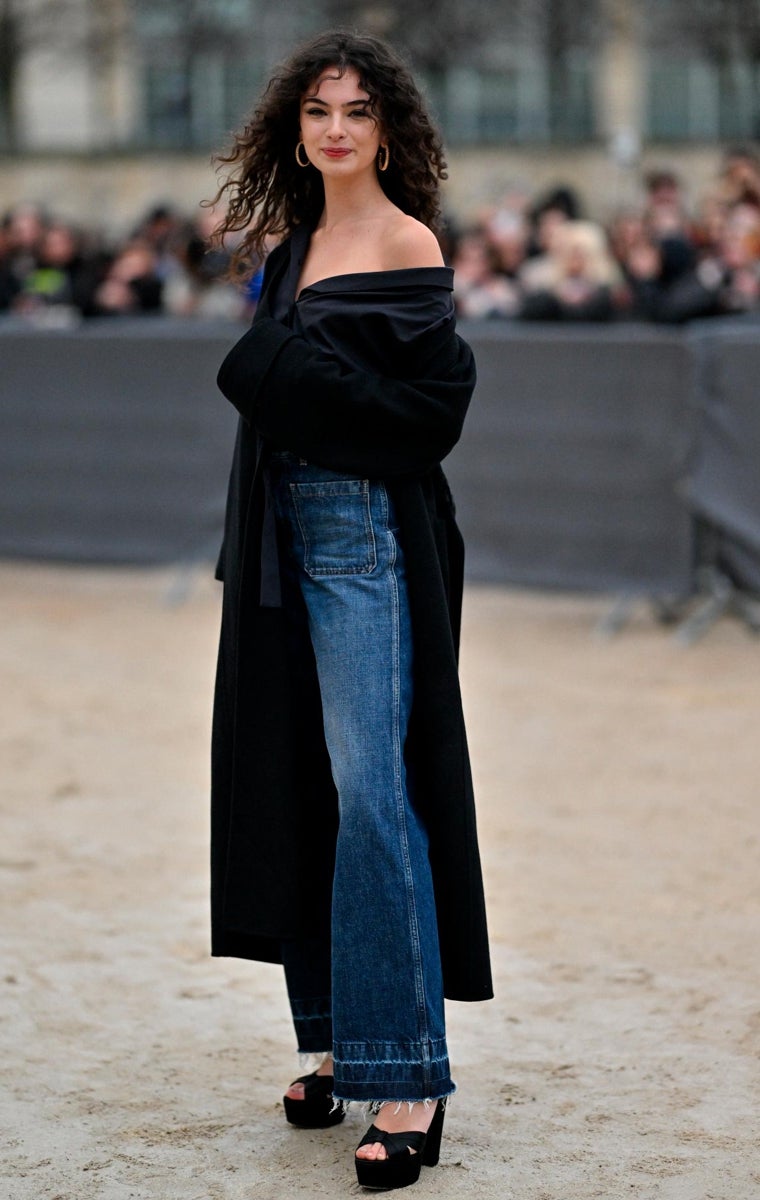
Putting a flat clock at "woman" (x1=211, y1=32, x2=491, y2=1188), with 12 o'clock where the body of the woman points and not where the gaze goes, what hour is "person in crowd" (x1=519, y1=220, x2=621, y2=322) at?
The person in crowd is roughly at 5 o'clock from the woman.

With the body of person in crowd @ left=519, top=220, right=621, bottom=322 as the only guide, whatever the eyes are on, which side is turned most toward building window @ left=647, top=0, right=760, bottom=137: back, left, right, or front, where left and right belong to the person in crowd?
back

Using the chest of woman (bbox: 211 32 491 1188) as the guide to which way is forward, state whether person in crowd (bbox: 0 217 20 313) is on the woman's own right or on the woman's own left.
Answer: on the woman's own right

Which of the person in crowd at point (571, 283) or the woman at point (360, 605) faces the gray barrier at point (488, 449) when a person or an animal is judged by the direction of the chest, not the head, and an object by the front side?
the person in crowd

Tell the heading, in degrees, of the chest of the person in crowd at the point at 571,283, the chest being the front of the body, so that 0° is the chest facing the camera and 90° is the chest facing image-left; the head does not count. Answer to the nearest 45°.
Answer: approximately 0°

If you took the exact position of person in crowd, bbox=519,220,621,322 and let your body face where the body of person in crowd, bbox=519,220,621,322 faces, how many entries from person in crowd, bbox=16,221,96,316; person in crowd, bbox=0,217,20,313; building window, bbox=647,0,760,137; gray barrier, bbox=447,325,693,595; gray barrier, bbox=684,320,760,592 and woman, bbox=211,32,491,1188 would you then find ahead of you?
3

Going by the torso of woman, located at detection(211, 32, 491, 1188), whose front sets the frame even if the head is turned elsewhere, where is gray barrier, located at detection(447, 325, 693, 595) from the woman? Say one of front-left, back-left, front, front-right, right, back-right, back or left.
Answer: back-right

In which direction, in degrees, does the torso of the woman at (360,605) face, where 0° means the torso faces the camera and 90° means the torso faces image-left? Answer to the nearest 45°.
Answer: approximately 45°

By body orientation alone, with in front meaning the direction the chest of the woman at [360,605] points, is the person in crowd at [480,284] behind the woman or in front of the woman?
behind

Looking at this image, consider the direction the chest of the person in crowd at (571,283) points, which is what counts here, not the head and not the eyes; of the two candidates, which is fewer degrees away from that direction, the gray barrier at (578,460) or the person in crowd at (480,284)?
the gray barrier
